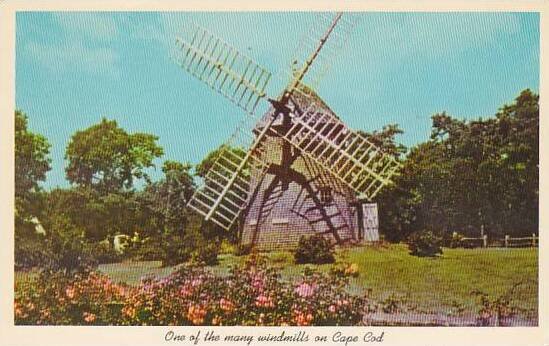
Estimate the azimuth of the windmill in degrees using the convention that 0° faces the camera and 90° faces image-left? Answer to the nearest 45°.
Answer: approximately 0°
